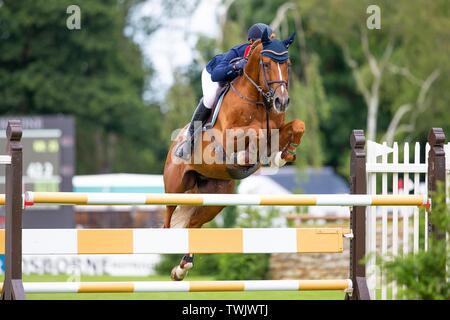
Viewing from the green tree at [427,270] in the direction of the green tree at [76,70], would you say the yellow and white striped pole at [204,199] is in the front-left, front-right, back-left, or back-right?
front-left

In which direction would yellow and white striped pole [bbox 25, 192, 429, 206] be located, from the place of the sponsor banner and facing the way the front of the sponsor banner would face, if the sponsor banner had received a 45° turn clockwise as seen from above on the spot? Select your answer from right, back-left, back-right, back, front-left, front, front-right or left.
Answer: front-left

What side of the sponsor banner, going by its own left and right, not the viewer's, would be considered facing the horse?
front

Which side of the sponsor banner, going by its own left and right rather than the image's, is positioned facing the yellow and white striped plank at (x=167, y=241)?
front

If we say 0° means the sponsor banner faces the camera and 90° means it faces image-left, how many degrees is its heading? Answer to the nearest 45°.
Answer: approximately 0°

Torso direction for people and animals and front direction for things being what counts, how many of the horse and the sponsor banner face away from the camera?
0

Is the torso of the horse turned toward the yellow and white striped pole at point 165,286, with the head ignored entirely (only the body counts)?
no

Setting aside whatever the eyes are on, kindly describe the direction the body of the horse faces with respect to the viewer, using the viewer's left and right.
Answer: facing the viewer and to the right of the viewer

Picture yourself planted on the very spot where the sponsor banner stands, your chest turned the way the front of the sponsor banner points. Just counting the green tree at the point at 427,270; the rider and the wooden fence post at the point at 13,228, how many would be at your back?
0

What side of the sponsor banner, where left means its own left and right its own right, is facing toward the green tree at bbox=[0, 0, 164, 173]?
back

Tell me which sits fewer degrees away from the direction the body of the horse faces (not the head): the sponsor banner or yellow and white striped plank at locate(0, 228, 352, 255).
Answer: the yellow and white striped plank

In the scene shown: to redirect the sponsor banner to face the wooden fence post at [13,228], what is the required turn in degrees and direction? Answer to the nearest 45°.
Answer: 0° — it already faces it

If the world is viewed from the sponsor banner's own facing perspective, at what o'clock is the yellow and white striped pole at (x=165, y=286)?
The yellow and white striped pole is roughly at 12 o'clock from the sponsor banner.
